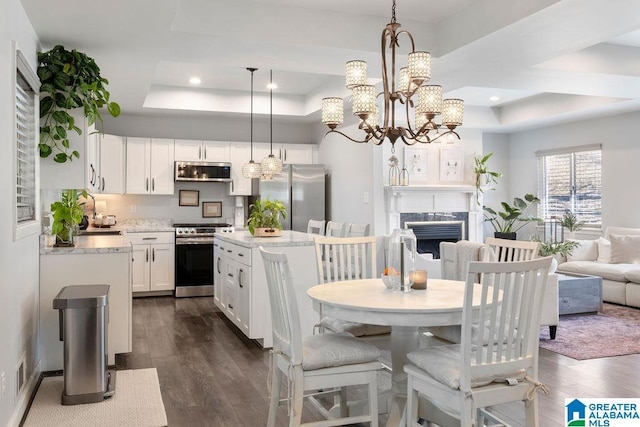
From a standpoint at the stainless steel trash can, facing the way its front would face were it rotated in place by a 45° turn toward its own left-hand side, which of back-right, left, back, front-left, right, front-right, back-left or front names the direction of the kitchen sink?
front-left

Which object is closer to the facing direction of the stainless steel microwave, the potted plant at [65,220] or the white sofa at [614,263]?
the potted plant

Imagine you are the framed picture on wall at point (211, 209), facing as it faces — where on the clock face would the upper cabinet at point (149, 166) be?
The upper cabinet is roughly at 2 o'clock from the framed picture on wall.

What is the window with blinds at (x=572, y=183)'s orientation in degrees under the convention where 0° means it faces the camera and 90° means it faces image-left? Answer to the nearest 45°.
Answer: approximately 45°

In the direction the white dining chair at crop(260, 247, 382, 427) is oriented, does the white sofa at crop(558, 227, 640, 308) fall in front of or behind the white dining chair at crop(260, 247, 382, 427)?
in front

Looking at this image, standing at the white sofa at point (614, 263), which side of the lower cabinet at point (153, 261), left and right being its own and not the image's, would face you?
left

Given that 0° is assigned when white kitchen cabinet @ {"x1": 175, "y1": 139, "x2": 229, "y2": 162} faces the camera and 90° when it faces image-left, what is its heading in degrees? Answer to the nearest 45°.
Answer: approximately 0°

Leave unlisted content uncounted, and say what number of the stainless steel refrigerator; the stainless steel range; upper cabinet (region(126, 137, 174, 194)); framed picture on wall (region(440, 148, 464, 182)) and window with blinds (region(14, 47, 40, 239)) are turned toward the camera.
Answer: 4

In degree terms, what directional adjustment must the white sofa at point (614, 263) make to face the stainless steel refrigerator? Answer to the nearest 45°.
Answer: approximately 45° to its right

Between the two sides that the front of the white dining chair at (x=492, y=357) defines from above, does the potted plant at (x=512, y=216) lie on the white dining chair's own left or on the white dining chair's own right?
on the white dining chair's own right

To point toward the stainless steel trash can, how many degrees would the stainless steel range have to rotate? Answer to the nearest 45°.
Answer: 0° — it already faces it
